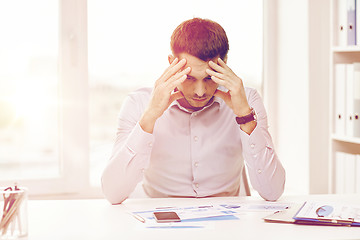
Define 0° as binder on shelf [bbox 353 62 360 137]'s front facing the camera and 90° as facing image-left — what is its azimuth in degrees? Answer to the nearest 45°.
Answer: approximately 0°

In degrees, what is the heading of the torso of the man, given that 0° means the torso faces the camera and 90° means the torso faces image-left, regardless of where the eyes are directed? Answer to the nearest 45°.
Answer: approximately 0°

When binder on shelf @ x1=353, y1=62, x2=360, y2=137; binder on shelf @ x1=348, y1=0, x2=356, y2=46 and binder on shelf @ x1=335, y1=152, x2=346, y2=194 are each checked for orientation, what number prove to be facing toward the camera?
3
